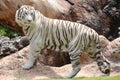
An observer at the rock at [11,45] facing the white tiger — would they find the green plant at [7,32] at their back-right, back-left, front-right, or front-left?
back-left

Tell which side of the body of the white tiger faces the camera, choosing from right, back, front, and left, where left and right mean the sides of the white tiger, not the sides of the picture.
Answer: left

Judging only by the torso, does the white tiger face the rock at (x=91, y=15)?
no

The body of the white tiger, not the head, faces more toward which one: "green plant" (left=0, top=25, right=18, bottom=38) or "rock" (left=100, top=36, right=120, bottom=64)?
the green plant

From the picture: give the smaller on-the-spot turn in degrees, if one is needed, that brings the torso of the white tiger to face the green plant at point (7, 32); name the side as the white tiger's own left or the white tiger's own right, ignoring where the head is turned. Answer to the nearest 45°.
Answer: approximately 45° to the white tiger's own right

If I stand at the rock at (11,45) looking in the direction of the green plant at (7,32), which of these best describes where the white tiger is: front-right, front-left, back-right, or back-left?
back-right

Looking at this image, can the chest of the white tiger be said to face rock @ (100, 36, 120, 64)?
no

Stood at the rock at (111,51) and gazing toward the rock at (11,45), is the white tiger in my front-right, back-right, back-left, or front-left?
front-left

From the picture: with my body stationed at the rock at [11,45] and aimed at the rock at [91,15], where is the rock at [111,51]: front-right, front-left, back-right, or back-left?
front-right

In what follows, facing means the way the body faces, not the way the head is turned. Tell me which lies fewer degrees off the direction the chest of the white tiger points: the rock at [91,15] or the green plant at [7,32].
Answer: the green plant
